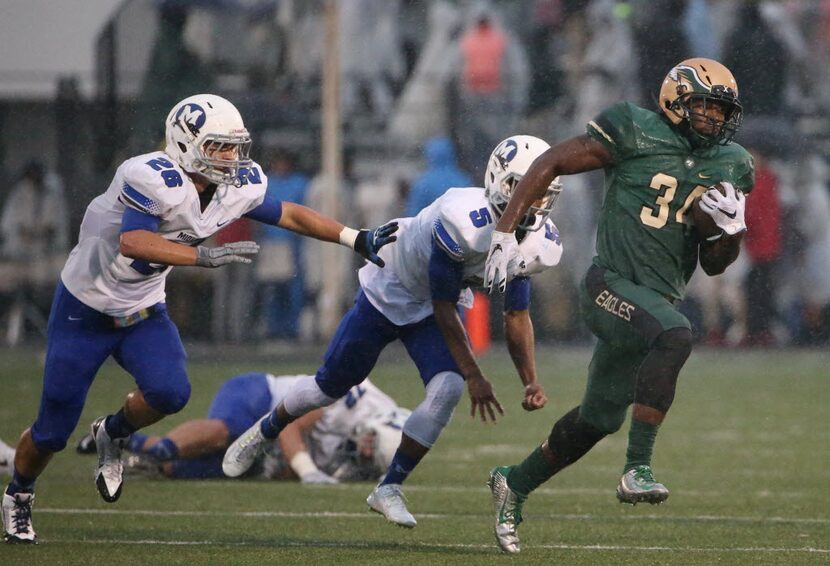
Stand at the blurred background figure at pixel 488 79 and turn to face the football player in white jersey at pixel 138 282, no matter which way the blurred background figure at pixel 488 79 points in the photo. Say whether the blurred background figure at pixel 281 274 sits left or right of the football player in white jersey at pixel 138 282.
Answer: right

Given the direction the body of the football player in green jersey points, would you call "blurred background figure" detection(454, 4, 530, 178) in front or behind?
behind

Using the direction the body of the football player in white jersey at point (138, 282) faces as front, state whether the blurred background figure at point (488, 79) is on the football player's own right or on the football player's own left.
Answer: on the football player's own left

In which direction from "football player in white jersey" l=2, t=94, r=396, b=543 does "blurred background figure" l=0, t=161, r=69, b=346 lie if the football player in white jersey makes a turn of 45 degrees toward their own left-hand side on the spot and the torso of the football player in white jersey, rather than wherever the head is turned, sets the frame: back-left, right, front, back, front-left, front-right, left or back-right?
left

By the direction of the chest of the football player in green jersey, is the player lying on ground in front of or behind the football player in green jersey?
behind

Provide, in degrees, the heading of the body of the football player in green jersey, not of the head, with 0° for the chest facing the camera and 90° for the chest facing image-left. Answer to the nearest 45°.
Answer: approximately 315°

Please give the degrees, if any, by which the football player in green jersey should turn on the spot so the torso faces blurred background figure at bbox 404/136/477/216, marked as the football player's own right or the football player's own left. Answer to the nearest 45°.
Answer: approximately 135° to the football player's own left
